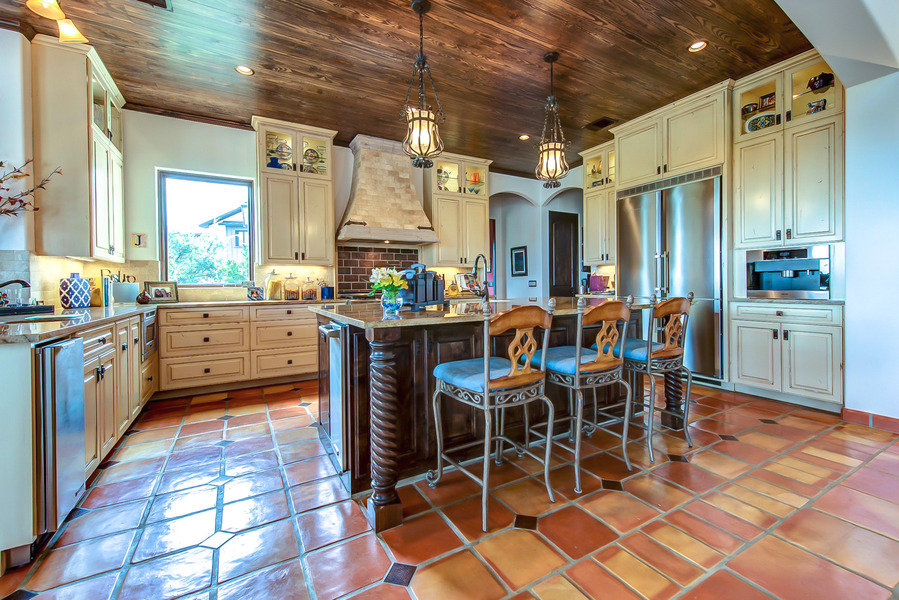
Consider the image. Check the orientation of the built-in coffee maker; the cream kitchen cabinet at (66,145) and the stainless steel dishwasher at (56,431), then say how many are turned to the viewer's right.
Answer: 2

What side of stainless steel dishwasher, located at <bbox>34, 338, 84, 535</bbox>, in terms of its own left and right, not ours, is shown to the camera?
right

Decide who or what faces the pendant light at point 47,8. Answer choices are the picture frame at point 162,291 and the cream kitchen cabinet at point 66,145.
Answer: the picture frame

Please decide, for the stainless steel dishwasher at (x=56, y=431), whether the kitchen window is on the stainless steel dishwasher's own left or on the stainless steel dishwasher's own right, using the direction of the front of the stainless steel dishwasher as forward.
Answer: on the stainless steel dishwasher's own left

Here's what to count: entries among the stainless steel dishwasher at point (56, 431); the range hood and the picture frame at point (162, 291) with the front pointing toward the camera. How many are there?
2

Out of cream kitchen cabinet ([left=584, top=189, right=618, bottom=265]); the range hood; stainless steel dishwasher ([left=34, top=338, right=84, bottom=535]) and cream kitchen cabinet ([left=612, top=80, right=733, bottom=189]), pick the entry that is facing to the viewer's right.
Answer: the stainless steel dishwasher

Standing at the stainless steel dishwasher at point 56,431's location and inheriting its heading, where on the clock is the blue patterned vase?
The blue patterned vase is roughly at 9 o'clock from the stainless steel dishwasher.
